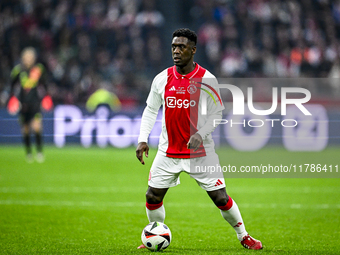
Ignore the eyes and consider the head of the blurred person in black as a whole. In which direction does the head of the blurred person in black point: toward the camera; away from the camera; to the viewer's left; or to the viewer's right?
toward the camera

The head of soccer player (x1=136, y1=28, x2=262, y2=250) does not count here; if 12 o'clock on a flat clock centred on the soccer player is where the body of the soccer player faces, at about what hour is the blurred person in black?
The blurred person in black is roughly at 5 o'clock from the soccer player.

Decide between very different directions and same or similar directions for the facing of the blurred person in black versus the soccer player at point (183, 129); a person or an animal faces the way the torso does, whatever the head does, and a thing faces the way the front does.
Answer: same or similar directions

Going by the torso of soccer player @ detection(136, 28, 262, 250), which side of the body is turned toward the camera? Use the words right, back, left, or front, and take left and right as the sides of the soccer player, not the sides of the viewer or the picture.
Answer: front

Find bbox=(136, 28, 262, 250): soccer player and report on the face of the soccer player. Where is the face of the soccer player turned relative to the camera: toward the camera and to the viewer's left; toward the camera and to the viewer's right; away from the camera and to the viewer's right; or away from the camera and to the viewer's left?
toward the camera and to the viewer's left

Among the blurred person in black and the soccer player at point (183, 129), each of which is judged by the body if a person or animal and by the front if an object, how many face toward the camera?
2

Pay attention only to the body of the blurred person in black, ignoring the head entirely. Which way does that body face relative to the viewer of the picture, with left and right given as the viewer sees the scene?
facing the viewer

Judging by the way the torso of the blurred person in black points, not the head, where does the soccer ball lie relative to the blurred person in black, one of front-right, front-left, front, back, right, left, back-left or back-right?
front

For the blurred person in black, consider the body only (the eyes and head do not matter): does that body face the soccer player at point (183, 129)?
yes
